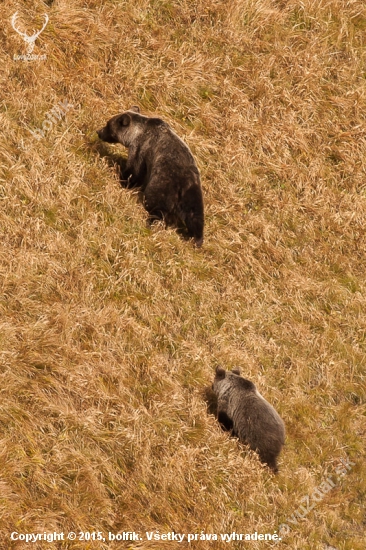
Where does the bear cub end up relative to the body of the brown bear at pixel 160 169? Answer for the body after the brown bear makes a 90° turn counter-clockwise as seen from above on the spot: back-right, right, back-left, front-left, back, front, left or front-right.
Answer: left

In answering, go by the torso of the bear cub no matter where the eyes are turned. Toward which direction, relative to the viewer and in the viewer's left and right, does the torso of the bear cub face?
facing away from the viewer and to the left of the viewer

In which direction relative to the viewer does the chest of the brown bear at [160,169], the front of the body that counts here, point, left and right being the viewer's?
facing away from the viewer and to the left of the viewer
